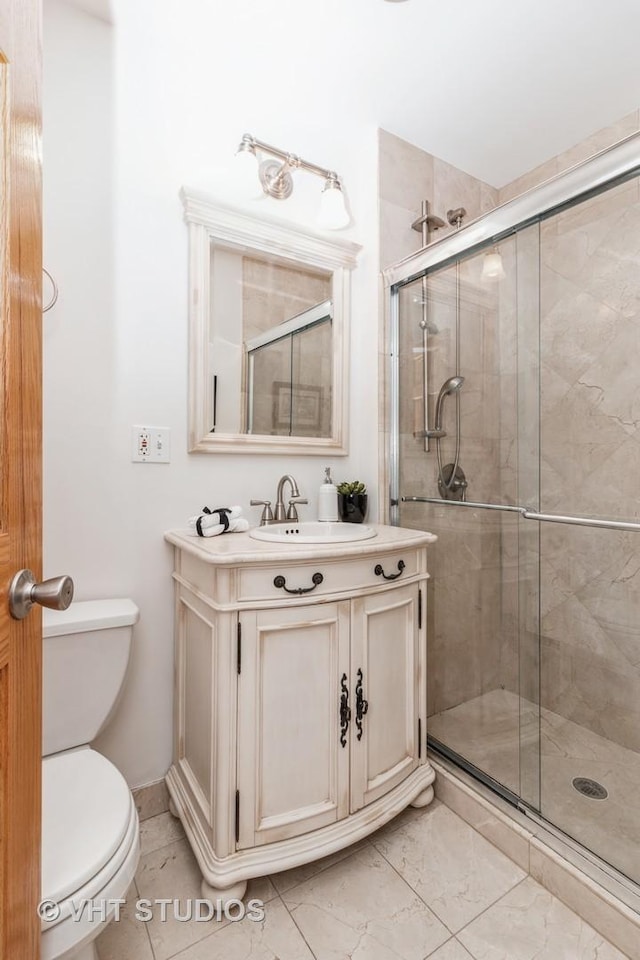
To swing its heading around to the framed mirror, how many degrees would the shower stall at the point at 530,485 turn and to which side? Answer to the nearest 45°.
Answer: approximately 45° to its right

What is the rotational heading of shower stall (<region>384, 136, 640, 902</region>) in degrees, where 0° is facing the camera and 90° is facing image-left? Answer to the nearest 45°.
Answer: approximately 45°

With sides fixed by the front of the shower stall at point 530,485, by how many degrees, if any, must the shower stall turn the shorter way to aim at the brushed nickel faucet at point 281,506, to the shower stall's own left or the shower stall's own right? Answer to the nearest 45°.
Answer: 0° — it already faces it

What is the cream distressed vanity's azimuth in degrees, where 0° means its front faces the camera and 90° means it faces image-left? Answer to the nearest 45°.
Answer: approximately 315°
